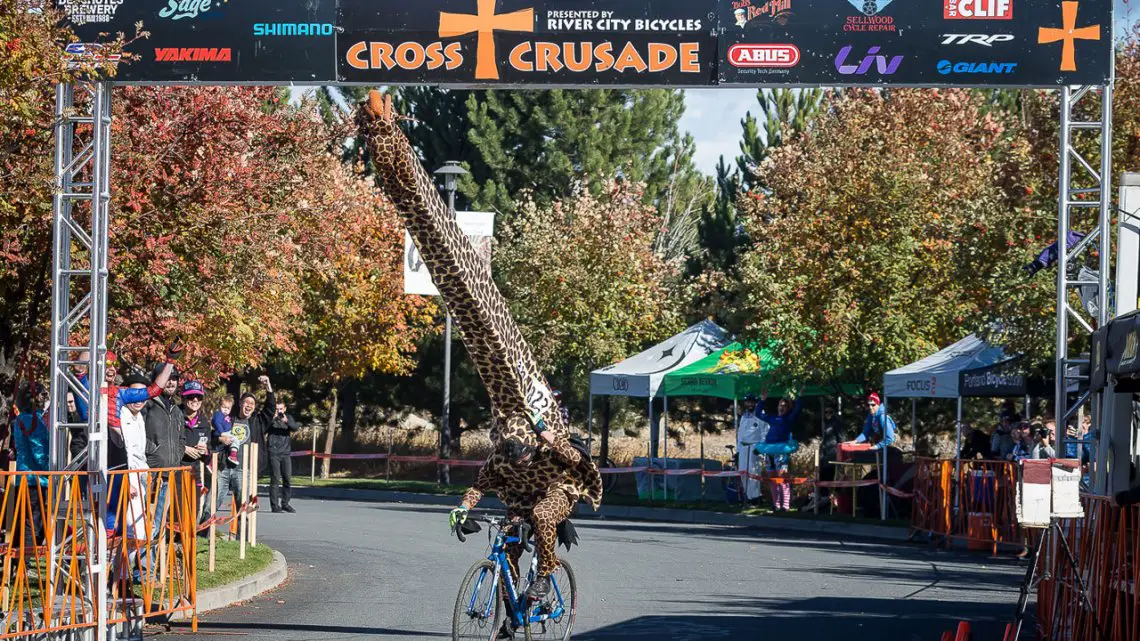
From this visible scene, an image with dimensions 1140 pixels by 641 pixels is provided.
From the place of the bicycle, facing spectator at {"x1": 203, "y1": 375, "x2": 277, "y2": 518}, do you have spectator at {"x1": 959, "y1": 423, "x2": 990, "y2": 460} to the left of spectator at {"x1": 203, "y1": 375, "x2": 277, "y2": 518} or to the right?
right

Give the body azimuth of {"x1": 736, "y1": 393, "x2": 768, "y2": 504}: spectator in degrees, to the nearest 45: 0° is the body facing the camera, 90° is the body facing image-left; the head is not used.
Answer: approximately 0°

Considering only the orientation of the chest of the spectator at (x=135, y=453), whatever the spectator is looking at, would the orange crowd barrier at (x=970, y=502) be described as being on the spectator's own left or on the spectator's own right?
on the spectator's own left

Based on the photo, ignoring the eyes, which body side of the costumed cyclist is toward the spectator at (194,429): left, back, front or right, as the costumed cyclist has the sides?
right

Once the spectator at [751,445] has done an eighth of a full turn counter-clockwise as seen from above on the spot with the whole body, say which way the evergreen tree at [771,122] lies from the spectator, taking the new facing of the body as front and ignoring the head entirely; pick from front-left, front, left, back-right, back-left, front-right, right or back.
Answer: back-left

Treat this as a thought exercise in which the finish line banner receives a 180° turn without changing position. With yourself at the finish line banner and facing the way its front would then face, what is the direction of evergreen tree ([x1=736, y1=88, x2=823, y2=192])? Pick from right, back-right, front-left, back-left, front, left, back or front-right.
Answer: front

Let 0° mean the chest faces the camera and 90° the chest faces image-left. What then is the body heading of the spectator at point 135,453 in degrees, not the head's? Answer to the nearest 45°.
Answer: approximately 315°
